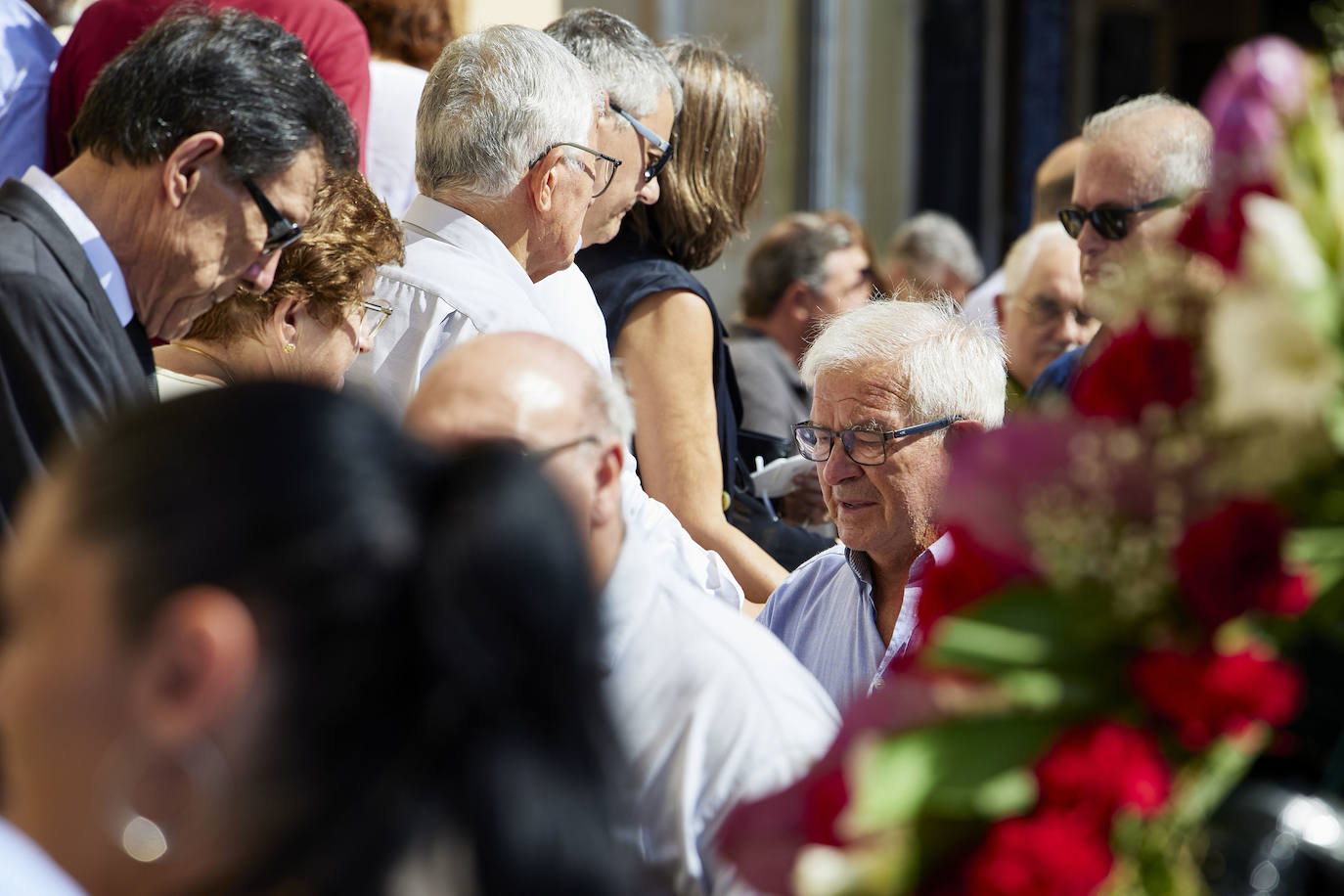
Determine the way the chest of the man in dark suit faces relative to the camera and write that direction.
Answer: to the viewer's right

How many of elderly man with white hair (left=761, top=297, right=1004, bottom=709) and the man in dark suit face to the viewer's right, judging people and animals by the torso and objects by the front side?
1

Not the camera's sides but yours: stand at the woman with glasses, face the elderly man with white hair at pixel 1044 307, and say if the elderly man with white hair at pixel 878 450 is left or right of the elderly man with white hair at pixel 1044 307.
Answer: right

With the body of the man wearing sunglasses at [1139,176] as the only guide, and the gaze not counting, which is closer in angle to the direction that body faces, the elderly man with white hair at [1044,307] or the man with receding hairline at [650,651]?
the man with receding hairline

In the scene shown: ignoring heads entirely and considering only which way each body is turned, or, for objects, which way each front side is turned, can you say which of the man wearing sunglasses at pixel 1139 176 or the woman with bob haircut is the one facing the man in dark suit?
the man wearing sunglasses

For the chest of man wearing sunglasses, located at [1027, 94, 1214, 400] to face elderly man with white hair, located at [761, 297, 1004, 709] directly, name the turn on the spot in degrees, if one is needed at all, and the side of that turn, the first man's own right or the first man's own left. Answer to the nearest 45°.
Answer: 0° — they already face them
